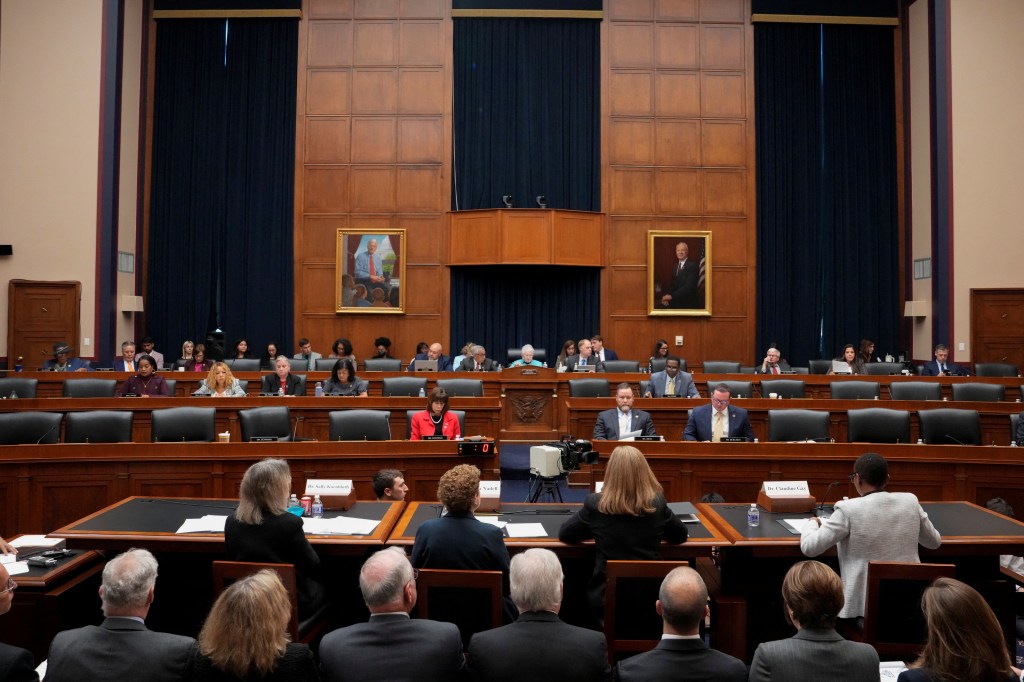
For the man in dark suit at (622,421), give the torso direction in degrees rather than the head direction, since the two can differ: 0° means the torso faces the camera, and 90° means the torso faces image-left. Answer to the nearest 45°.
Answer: approximately 0°

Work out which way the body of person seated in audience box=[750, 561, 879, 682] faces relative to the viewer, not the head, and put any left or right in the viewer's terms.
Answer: facing away from the viewer

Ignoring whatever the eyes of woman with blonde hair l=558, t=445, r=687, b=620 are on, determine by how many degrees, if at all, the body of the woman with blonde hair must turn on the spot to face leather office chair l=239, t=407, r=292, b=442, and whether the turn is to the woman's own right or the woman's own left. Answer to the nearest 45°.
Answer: approximately 45° to the woman's own left

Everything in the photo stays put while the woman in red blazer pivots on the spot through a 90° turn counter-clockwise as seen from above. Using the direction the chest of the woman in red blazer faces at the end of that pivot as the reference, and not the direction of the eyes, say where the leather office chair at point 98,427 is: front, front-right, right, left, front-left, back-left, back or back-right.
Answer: back

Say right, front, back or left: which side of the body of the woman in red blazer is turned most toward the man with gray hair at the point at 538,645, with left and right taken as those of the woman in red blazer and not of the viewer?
front

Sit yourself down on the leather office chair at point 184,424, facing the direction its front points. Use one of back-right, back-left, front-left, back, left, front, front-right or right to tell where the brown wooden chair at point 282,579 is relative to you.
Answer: front

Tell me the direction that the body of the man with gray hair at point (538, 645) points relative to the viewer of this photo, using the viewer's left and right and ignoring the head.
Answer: facing away from the viewer

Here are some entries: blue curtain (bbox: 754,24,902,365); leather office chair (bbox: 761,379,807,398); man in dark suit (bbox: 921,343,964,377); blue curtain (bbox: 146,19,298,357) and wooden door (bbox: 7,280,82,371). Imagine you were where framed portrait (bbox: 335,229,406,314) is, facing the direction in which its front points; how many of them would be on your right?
2

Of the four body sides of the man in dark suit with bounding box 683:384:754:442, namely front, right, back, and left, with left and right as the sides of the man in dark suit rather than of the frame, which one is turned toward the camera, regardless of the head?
front

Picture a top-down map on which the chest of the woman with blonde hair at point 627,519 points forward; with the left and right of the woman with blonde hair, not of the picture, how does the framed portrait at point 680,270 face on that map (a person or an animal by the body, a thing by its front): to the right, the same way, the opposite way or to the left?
the opposite way

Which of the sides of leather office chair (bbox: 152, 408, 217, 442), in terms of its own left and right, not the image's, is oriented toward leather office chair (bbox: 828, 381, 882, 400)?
left

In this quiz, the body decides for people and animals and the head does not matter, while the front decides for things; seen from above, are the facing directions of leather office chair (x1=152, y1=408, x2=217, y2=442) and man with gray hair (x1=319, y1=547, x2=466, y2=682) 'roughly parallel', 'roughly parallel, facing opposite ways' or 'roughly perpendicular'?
roughly parallel, facing opposite ways

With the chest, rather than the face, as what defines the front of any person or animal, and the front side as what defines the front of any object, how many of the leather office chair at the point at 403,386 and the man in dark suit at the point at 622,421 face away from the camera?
0

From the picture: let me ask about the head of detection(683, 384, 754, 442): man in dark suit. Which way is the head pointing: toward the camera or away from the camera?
toward the camera

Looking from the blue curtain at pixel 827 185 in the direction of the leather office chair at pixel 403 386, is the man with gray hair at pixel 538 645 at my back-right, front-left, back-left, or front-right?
front-left

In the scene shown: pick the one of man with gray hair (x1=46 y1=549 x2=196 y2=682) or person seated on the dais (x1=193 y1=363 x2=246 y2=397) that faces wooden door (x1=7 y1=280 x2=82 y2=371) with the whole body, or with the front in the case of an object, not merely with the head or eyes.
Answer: the man with gray hair

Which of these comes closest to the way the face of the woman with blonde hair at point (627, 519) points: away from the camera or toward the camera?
away from the camera

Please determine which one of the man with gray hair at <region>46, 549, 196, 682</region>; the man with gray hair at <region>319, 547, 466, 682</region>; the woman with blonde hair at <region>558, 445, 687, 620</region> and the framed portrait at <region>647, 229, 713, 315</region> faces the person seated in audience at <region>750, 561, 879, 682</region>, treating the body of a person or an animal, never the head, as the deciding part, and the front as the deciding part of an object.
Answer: the framed portrait

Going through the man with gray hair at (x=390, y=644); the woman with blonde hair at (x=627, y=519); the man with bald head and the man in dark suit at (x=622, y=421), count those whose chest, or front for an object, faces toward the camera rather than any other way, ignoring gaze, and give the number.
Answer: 1

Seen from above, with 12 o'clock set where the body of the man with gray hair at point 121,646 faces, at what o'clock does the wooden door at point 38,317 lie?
The wooden door is roughly at 12 o'clock from the man with gray hair.

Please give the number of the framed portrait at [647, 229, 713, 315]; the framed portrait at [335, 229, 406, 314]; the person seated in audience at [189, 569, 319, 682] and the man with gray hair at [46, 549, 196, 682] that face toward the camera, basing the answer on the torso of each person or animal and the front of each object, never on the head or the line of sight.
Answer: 2

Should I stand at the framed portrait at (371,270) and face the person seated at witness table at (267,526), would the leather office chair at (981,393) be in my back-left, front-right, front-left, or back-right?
front-left

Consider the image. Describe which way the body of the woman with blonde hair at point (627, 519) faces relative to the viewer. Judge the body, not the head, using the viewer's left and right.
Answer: facing away from the viewer
